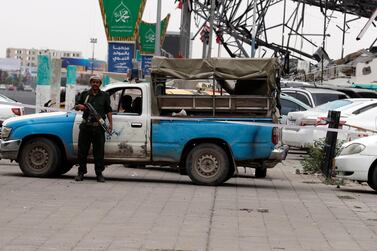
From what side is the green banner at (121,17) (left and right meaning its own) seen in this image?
front

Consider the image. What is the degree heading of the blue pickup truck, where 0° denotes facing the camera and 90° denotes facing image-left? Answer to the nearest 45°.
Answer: approximately 90°

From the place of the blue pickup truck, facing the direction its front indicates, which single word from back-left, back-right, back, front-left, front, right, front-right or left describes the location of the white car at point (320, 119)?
back-right

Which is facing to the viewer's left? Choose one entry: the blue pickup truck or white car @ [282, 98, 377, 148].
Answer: the blue pickup truck

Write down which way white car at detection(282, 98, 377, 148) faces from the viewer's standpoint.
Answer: facing away from the viewer and to the right of the viewer

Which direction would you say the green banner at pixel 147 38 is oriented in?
toward the camera

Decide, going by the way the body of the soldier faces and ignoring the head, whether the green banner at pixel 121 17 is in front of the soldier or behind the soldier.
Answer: behind

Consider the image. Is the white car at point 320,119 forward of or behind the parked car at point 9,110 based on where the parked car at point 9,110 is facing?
behind

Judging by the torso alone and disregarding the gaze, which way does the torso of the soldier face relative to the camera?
toward the camera

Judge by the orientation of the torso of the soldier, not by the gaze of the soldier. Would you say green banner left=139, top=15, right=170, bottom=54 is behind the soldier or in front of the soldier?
behind

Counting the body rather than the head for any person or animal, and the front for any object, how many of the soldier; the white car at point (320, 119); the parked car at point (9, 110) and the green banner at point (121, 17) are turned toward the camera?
2

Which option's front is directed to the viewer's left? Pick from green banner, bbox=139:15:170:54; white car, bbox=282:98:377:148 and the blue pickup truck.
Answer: the blue pickup truck
